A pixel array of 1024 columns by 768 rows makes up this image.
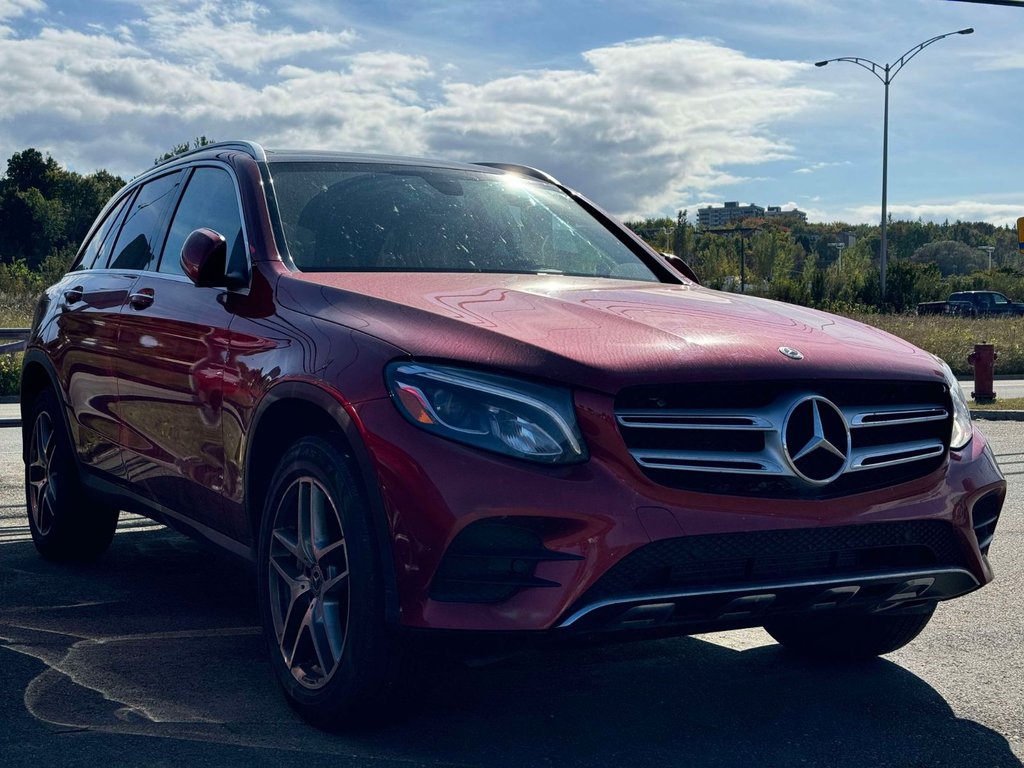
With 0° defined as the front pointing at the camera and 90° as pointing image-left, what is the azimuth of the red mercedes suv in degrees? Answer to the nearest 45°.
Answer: approximately 315°
